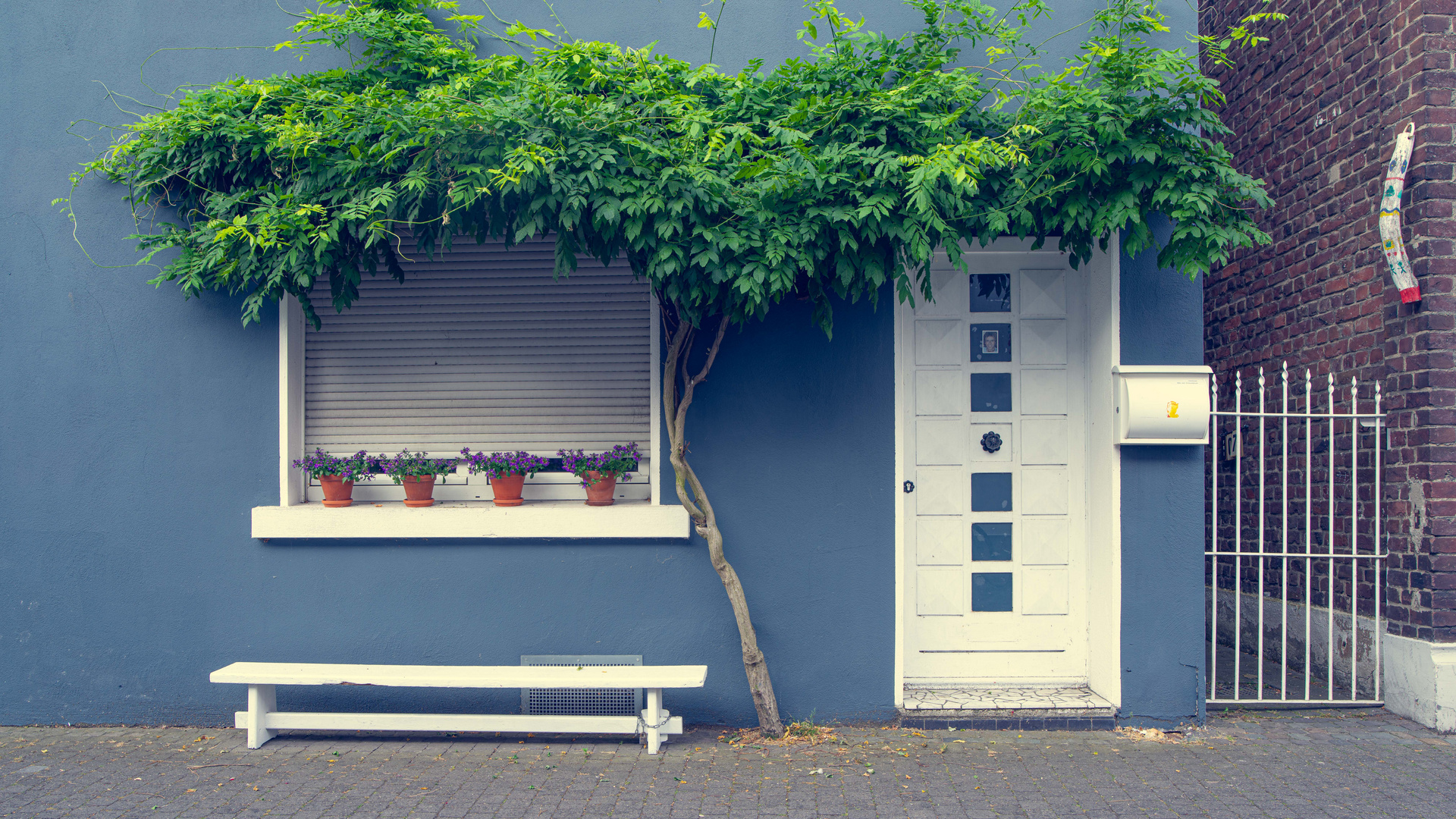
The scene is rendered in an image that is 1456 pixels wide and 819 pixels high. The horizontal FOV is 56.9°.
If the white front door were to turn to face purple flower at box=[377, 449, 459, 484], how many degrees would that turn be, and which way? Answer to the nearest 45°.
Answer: approximately 90° to its right

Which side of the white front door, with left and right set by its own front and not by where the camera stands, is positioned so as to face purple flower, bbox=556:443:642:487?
right

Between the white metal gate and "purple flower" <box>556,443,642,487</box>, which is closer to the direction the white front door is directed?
the purple flower

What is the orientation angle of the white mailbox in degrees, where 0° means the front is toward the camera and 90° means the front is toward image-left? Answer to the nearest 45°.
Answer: approximately 0°

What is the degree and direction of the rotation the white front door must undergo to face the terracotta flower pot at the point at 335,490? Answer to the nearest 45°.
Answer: approximately 90° to its right

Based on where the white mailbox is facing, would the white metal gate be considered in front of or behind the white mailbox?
behind

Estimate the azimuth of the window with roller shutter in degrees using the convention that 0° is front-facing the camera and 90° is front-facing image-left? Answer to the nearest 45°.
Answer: approximately 0°
